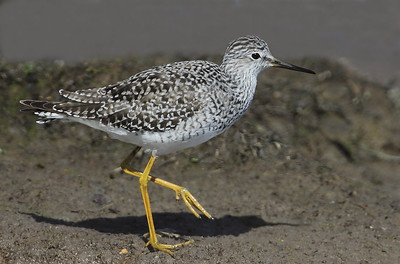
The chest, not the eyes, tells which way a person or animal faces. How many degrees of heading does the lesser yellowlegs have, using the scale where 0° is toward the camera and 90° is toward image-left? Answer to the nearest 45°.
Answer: approximately 270°
